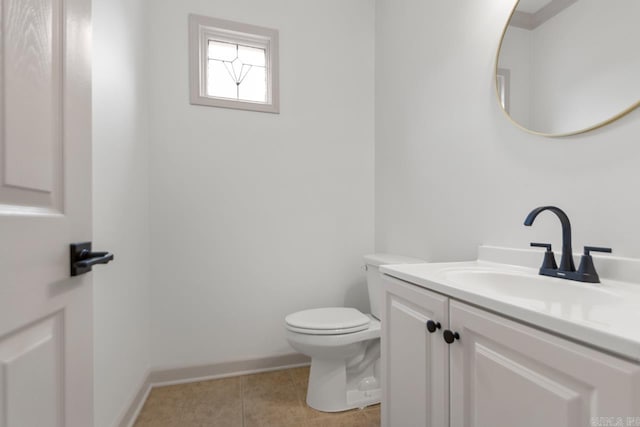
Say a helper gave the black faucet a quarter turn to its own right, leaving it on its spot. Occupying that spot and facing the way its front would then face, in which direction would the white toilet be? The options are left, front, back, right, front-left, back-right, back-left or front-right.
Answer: front-left

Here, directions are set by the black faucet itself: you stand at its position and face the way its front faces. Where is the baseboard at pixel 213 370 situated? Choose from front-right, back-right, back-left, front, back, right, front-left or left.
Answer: front-right

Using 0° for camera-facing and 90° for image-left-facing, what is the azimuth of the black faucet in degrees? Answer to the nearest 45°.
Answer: approximately 45°

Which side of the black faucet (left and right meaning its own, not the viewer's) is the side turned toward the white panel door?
front

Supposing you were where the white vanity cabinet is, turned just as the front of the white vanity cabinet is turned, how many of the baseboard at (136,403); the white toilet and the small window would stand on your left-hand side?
0

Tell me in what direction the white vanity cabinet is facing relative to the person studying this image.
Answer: facing the viewer and to the left of the viewer

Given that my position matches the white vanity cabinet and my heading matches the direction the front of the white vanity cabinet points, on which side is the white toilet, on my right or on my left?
on my right

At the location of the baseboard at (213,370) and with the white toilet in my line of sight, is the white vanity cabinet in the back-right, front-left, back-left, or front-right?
front-right

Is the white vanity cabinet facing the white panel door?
yes

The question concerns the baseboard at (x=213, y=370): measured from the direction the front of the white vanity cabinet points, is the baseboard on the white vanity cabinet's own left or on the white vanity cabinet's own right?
on the white vanity cabinet's own right
